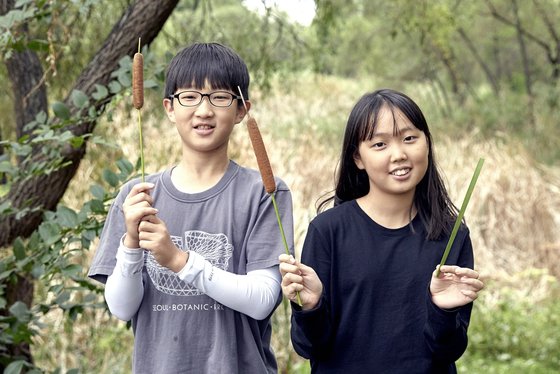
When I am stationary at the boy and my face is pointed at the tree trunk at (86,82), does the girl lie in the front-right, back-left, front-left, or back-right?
back-right

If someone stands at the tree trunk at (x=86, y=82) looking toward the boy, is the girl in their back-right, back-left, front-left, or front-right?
front-left

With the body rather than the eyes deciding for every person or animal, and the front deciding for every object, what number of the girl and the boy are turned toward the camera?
2

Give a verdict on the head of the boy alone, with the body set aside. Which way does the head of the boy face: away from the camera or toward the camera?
toward the camera

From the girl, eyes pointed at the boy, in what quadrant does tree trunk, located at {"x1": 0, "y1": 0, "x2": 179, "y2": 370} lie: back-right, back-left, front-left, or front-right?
front-right

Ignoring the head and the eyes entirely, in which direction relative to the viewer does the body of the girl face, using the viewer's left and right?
facing the viewer

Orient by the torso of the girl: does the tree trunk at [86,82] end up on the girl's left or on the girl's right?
on the girl's right

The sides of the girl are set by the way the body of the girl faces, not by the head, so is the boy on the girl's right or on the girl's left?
on the girl's right

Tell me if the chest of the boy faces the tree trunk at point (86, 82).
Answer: no

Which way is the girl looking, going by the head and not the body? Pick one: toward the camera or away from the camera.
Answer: toward the camera

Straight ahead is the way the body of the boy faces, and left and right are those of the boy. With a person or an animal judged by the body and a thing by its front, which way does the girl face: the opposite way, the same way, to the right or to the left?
the same way

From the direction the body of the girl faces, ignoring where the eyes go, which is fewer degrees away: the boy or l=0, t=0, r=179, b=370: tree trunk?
the boy

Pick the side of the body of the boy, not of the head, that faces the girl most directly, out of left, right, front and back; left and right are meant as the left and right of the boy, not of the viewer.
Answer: left
